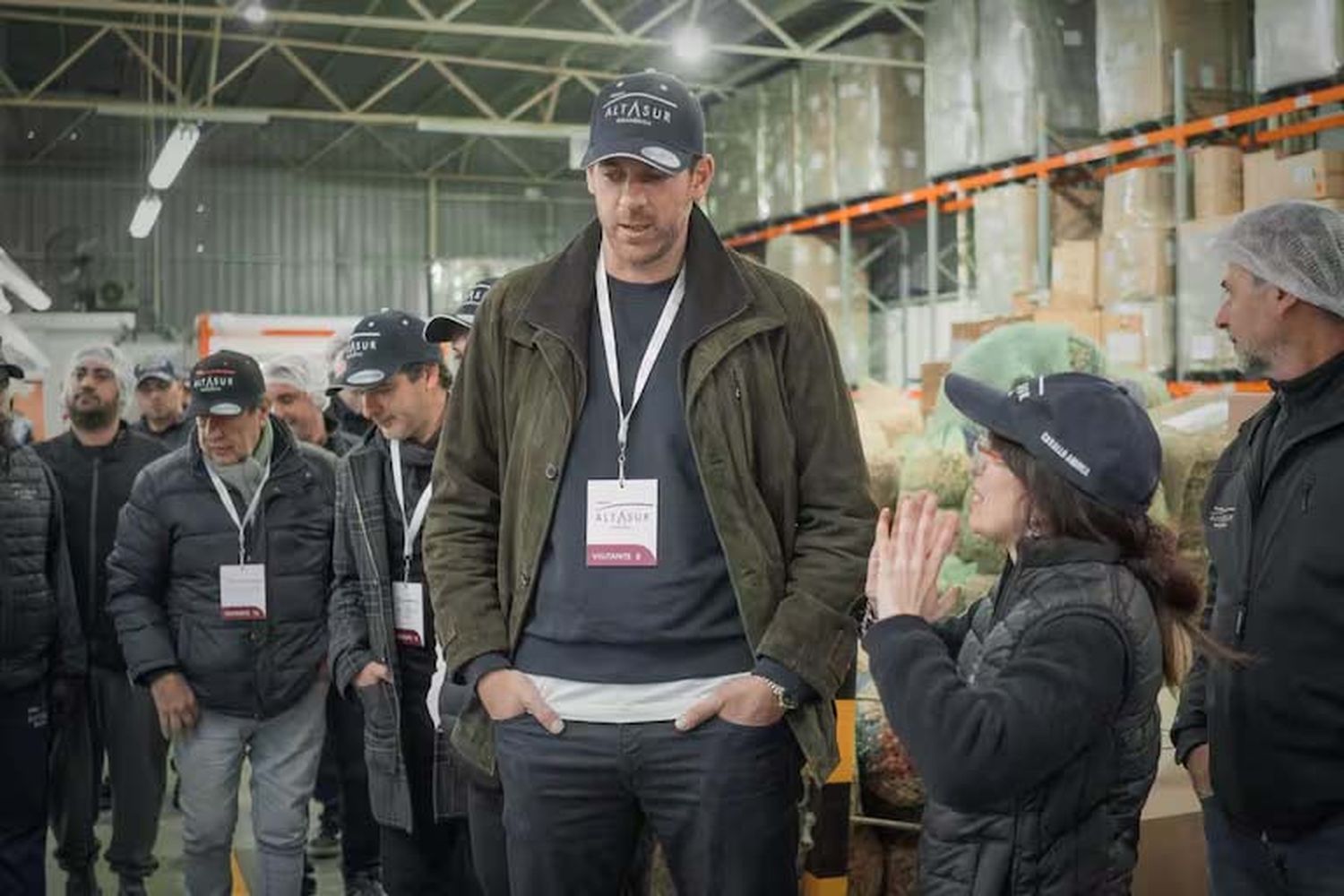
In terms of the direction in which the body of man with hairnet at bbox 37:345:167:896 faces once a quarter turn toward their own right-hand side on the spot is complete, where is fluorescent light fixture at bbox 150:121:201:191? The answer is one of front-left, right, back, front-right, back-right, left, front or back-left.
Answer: right

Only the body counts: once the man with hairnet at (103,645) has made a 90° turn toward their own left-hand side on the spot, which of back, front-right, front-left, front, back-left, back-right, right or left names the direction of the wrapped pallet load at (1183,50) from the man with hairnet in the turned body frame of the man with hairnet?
front

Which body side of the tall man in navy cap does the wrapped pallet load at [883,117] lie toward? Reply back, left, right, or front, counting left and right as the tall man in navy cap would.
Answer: back

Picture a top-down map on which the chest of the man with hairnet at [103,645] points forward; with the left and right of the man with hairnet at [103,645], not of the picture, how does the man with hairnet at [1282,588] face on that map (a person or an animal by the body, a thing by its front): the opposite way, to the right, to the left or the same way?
to the right

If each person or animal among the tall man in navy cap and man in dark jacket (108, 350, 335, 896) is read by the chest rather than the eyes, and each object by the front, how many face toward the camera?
2

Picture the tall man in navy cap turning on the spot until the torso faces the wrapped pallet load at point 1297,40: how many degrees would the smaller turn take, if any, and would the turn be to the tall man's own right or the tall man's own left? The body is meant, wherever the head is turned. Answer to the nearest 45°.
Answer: approximately 135° to the tall man's own left

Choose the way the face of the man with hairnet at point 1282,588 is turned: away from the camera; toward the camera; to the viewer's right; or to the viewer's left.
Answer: to the viewer's left

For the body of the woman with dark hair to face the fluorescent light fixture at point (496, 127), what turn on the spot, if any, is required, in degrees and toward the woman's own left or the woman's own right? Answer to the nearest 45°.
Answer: approximately 45° to the woman's own right

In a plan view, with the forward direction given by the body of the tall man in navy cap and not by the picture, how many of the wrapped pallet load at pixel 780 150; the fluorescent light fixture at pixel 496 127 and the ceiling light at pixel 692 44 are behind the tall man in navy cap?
3

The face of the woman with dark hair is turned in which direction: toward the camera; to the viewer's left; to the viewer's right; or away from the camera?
to the viewer's left

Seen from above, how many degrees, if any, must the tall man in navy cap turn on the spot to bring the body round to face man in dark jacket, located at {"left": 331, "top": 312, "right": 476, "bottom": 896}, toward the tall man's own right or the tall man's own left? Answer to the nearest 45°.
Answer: approximately 135° to the tall man's own right

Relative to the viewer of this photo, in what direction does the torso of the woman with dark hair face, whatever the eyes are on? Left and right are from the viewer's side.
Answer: facing to the left of the viewer
